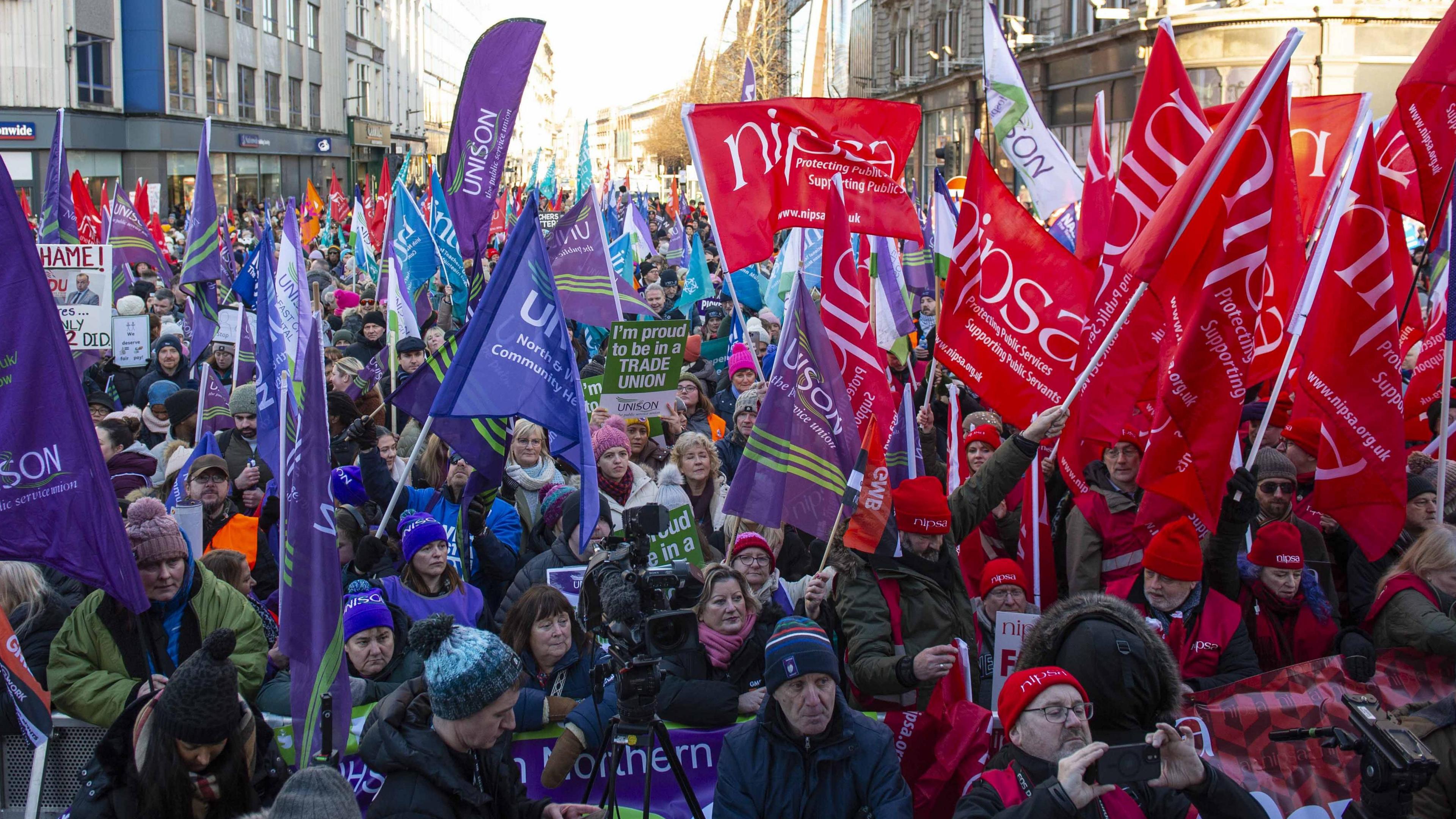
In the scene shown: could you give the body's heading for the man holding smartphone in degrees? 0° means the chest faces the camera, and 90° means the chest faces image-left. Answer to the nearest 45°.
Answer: approximately 315°

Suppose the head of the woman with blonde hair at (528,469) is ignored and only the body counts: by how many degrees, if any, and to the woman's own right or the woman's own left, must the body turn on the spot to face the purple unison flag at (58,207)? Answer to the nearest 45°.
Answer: approximately 135° to the woman's own right

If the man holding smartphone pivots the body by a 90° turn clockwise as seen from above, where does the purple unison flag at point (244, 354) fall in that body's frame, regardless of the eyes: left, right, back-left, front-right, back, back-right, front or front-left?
right

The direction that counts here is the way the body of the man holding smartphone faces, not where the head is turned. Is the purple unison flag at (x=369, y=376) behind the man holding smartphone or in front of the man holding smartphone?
behind

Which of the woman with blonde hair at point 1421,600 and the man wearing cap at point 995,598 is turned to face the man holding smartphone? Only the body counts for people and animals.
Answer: the man wearing cap

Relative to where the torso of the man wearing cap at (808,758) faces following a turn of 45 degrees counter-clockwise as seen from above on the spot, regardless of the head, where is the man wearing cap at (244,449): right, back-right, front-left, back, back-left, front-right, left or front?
back

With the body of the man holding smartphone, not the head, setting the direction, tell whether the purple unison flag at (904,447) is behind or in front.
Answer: behind

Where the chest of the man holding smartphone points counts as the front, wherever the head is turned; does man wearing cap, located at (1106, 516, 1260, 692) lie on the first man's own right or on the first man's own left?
on the first man's own left

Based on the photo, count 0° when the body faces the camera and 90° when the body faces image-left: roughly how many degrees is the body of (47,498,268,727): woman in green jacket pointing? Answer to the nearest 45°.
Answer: approximately 0°

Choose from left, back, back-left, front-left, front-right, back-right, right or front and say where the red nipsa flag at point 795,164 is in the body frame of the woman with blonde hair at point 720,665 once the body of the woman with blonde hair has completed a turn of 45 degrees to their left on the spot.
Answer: left

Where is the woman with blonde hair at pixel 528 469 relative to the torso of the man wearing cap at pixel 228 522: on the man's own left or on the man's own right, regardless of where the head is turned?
on the man's own left
